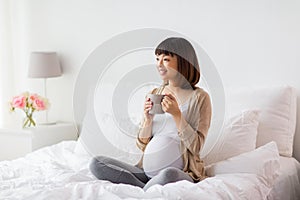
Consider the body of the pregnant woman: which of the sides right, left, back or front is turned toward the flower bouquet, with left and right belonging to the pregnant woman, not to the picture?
right

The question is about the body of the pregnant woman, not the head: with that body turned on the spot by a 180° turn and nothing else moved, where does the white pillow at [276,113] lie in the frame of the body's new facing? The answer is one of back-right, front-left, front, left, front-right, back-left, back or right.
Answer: front

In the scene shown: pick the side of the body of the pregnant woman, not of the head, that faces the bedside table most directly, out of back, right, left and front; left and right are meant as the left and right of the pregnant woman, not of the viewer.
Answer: right

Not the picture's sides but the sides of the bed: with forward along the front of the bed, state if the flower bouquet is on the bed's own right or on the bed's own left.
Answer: on the bed's own right

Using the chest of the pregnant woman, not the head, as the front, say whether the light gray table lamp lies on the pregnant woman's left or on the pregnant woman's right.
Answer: on the pregnant woman's right
